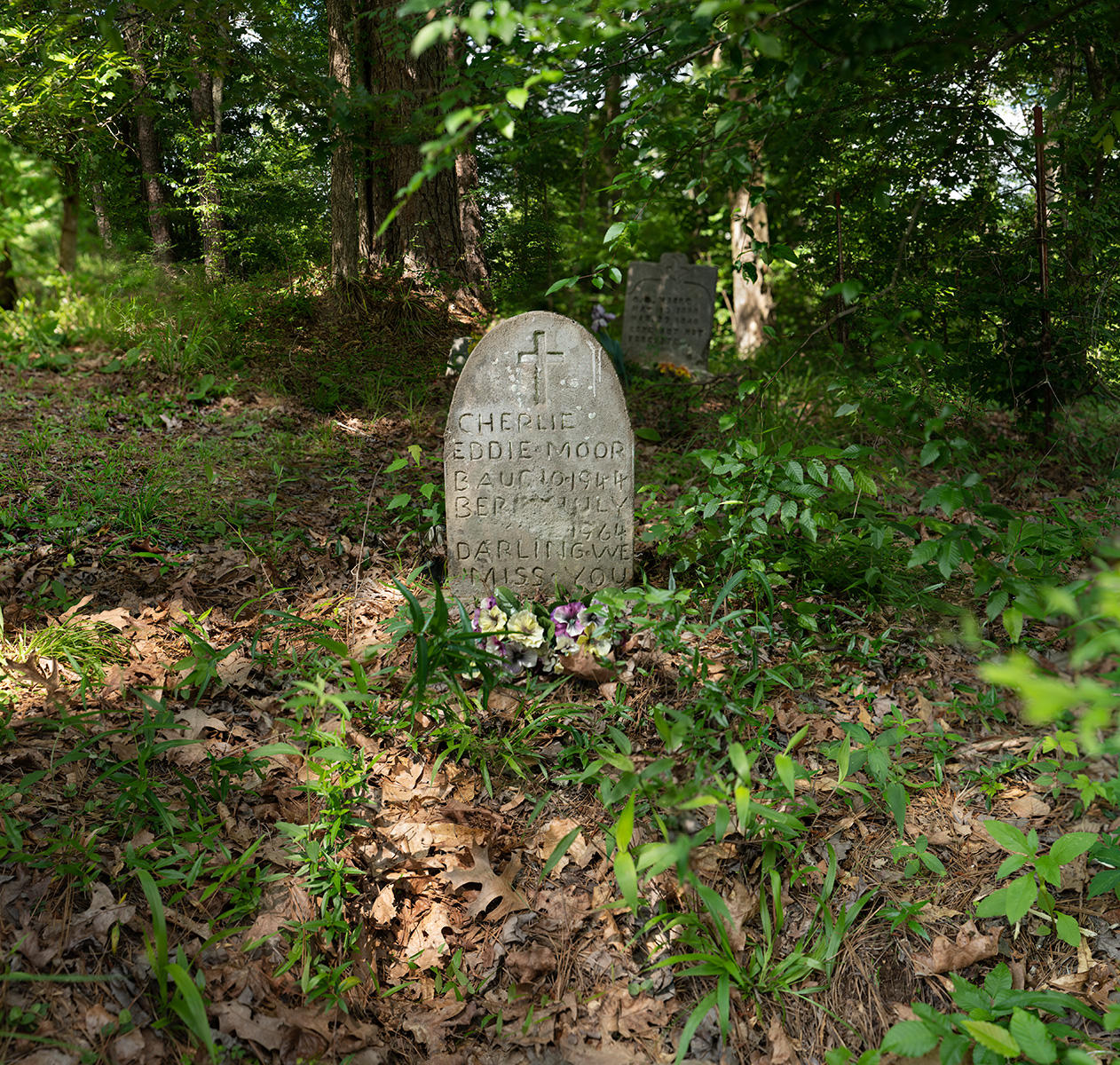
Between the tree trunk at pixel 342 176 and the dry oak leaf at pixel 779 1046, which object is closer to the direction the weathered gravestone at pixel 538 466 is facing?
the dry oak leaf

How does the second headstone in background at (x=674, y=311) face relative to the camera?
toward the camera

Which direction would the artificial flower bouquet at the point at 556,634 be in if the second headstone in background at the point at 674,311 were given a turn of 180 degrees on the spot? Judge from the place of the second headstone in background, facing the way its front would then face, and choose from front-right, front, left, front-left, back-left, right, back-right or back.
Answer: back

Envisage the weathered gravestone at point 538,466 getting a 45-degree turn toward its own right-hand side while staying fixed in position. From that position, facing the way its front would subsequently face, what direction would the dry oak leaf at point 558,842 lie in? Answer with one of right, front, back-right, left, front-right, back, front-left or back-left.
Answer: front-left

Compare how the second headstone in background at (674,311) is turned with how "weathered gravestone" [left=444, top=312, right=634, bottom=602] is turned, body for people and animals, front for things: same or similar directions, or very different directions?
same or similar directions

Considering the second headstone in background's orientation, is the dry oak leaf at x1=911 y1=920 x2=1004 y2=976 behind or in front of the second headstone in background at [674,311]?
in front

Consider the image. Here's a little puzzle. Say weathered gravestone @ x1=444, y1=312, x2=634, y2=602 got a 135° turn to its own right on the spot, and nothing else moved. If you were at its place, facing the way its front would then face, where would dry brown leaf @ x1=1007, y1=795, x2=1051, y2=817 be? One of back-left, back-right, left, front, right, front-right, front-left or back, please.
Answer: back

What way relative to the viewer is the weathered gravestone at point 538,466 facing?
toward the camera

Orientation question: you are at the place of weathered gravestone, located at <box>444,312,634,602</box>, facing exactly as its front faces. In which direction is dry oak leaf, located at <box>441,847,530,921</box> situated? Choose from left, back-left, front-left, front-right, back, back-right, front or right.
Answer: front

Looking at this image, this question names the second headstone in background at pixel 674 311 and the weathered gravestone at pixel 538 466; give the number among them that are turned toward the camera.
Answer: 2

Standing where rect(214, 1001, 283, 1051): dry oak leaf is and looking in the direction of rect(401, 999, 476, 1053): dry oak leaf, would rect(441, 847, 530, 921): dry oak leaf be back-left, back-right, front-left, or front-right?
front-left

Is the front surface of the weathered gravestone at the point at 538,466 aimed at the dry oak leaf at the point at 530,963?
yes

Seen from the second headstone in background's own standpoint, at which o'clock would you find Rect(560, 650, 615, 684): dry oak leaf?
The dry oak leaf is roughly at 12 o'clock from the second headstone in background.

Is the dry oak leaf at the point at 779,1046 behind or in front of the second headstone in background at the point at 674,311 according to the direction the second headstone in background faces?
in front
